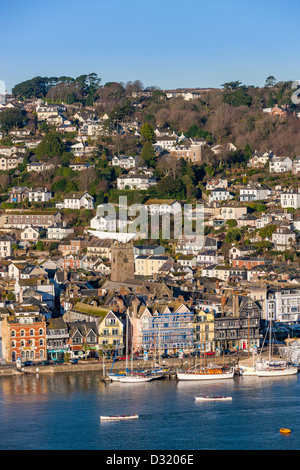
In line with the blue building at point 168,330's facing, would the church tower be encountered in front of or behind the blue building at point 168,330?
behind

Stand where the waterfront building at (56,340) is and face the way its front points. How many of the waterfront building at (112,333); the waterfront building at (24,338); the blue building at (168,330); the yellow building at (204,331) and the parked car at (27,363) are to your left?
3

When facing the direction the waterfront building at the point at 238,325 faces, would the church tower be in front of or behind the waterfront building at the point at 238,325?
behind

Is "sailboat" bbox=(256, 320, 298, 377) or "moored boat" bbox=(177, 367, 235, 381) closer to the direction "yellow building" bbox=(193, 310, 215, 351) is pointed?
the moored boat

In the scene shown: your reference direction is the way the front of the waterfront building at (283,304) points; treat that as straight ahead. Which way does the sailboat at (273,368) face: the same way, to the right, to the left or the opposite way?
to the left

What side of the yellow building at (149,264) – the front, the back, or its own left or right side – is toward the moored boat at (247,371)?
front
